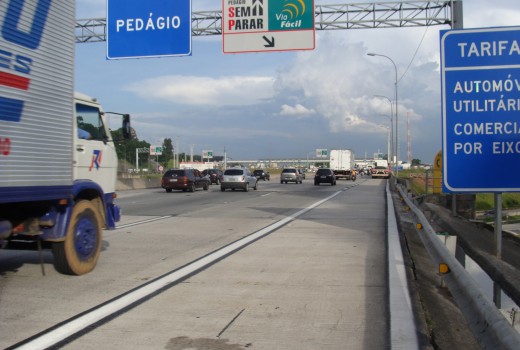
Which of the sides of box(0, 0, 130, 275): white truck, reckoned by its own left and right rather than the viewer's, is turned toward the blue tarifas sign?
right

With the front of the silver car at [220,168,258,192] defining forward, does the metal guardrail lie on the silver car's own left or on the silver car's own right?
on the silver car's own right

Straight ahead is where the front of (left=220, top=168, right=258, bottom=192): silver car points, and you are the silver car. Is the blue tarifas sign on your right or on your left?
on your right

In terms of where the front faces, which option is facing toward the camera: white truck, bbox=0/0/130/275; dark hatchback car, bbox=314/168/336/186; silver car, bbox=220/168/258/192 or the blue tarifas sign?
the blue tarifas sign

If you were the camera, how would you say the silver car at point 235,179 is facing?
facing away from the viewer and to the right of the viewer

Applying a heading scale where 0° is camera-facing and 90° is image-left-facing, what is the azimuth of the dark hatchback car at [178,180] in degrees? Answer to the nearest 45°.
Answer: approximately 225°

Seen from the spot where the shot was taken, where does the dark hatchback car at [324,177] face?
facing away from the viewer

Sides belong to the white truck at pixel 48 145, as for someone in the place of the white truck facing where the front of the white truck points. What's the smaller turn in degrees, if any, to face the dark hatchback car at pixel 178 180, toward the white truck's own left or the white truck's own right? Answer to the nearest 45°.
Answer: approximately 45° to the white truck's own left

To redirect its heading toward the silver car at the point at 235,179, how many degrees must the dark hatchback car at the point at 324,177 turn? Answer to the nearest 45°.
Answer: approximately 135° to its left

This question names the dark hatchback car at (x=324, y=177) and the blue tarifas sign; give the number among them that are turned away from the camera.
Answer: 1

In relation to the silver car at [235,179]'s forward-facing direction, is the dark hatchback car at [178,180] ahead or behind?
behind

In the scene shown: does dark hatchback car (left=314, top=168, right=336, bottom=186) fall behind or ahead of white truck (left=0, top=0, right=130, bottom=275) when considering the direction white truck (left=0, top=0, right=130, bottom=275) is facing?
ahead

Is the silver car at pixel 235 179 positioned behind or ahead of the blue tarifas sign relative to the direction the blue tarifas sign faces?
behind

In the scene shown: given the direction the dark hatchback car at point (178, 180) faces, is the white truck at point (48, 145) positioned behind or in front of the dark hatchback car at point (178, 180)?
behind

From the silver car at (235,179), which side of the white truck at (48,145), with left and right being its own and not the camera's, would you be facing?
front
